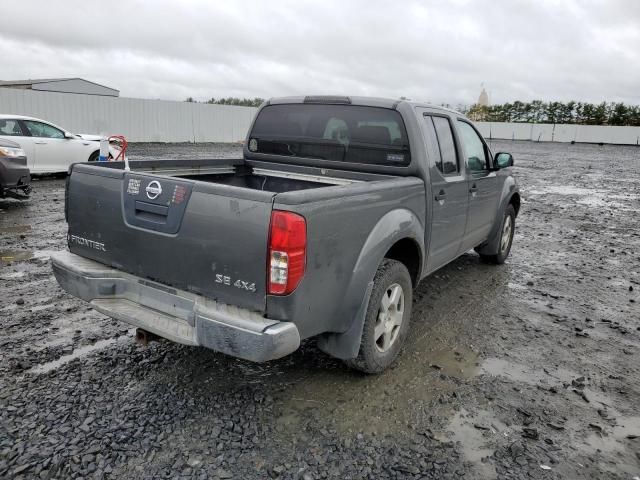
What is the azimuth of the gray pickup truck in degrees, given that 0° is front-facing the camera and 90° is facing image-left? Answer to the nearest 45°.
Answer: approximately 225°

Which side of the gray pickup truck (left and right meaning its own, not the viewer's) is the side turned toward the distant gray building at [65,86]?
left

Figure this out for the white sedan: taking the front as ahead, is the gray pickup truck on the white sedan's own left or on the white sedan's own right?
on the white sedan's own right

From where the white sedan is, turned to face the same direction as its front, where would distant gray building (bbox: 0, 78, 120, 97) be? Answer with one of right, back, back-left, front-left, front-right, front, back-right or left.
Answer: left

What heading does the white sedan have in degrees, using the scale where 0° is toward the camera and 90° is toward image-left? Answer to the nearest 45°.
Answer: approximately 270°

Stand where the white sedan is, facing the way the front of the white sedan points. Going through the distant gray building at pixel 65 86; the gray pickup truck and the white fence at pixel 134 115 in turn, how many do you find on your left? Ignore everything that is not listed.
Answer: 2

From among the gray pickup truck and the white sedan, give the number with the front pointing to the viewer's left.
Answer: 0
